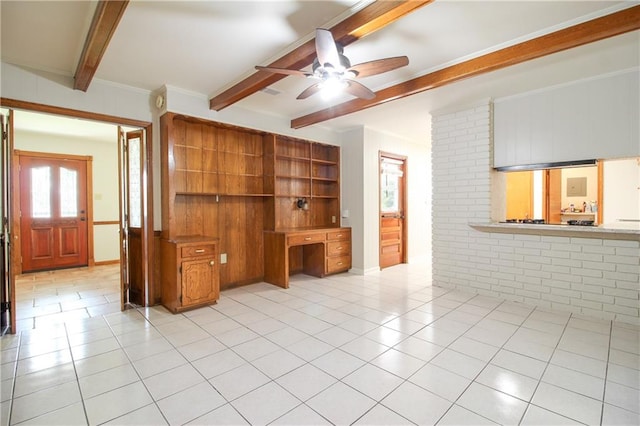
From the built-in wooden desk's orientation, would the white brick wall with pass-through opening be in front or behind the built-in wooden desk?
in front

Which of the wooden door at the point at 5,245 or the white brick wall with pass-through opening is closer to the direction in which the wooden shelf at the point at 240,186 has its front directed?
the white brick wall with pass-through opening

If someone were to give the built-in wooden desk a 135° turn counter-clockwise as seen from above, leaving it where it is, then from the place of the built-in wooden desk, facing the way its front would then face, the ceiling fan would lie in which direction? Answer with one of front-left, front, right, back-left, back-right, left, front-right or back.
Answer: back

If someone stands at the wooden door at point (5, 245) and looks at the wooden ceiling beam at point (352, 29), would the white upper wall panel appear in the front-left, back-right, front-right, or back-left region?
front-left

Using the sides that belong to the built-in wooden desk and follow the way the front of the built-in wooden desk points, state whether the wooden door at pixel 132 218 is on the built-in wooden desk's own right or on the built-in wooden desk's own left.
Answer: on the built-in wooden desk's own right

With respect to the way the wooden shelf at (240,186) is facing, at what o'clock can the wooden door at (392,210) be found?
The wooden door is roughly at 10 o'clock from the wooden shelf.

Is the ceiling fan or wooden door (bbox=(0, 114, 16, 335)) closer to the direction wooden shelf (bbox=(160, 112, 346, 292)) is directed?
the ceiling fan

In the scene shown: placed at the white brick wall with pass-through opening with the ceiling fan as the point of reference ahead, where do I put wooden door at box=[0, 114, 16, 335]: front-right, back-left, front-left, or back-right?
front-right

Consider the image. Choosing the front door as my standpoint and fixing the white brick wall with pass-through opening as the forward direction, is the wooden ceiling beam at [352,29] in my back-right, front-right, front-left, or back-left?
front-right

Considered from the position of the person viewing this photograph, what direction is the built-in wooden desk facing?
facing the viewer and to the right of the viewer

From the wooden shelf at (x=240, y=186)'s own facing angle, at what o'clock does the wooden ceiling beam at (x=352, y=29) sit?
The wooden ceiling beam is roughly at 1 o'clock from the wooden shelf.

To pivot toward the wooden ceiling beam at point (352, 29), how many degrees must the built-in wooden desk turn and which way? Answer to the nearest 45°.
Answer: approximately 45° to its right

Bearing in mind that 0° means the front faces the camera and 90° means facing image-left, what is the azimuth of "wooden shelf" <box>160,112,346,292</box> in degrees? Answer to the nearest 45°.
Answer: approximately 315°

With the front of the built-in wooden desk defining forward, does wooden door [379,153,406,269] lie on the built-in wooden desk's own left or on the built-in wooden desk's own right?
on the built-in wooden desk's own left
